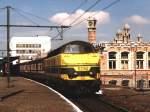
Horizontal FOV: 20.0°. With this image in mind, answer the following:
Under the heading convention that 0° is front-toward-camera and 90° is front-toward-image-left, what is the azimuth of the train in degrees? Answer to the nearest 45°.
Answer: approximately 315°
